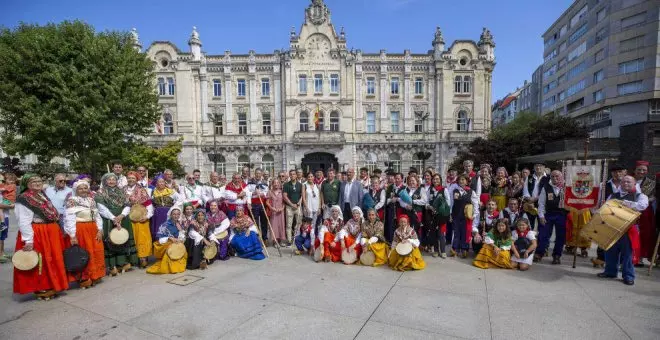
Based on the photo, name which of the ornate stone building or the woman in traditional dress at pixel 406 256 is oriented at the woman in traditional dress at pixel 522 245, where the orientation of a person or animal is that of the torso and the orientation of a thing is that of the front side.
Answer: the ornate stone building

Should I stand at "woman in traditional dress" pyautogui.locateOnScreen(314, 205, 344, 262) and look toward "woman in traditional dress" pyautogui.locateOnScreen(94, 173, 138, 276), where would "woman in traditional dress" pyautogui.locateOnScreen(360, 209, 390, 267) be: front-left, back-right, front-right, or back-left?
back-left

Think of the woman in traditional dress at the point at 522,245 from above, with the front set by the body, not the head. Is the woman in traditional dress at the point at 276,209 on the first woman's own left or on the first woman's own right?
on the first woman's own right

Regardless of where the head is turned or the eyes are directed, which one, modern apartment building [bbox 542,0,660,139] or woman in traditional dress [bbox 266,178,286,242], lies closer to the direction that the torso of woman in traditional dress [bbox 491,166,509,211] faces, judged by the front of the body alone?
the woman in traditional dress

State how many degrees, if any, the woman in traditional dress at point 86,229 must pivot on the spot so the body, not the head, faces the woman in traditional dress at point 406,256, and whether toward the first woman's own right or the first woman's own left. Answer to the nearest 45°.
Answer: approximately 45° to the first woman's own left

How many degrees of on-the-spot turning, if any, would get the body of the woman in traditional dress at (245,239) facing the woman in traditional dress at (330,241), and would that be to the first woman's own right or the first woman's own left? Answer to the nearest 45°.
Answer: approximately 45° to the first woman's own left

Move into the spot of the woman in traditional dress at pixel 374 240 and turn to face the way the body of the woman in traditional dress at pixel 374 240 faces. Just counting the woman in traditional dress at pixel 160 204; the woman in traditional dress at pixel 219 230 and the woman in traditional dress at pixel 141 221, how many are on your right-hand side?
3

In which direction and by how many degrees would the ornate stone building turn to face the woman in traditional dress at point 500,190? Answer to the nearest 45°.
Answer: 0° — it already faces them
